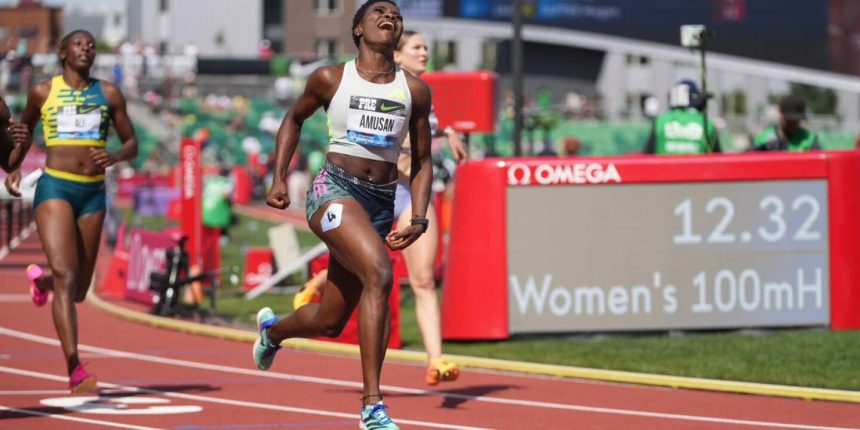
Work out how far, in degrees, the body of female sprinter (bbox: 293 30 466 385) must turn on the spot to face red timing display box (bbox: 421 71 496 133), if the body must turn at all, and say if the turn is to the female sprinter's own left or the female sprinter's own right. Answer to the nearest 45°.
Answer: approximately 135° to the female sprinter's own left

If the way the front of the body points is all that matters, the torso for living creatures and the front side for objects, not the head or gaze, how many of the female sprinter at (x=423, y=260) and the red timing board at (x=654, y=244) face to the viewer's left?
0

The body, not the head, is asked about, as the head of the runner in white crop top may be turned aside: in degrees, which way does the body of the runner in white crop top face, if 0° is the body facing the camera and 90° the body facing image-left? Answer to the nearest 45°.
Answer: approximately 315°

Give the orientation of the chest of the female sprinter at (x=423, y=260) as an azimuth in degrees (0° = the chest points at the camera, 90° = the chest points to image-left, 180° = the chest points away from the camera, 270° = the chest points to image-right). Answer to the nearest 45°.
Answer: approximately 315°

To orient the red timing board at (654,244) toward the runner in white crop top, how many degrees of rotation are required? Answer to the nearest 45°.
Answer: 0° — it already faces them

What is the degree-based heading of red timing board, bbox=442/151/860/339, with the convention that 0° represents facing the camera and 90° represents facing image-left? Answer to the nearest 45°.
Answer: approximately 0°
